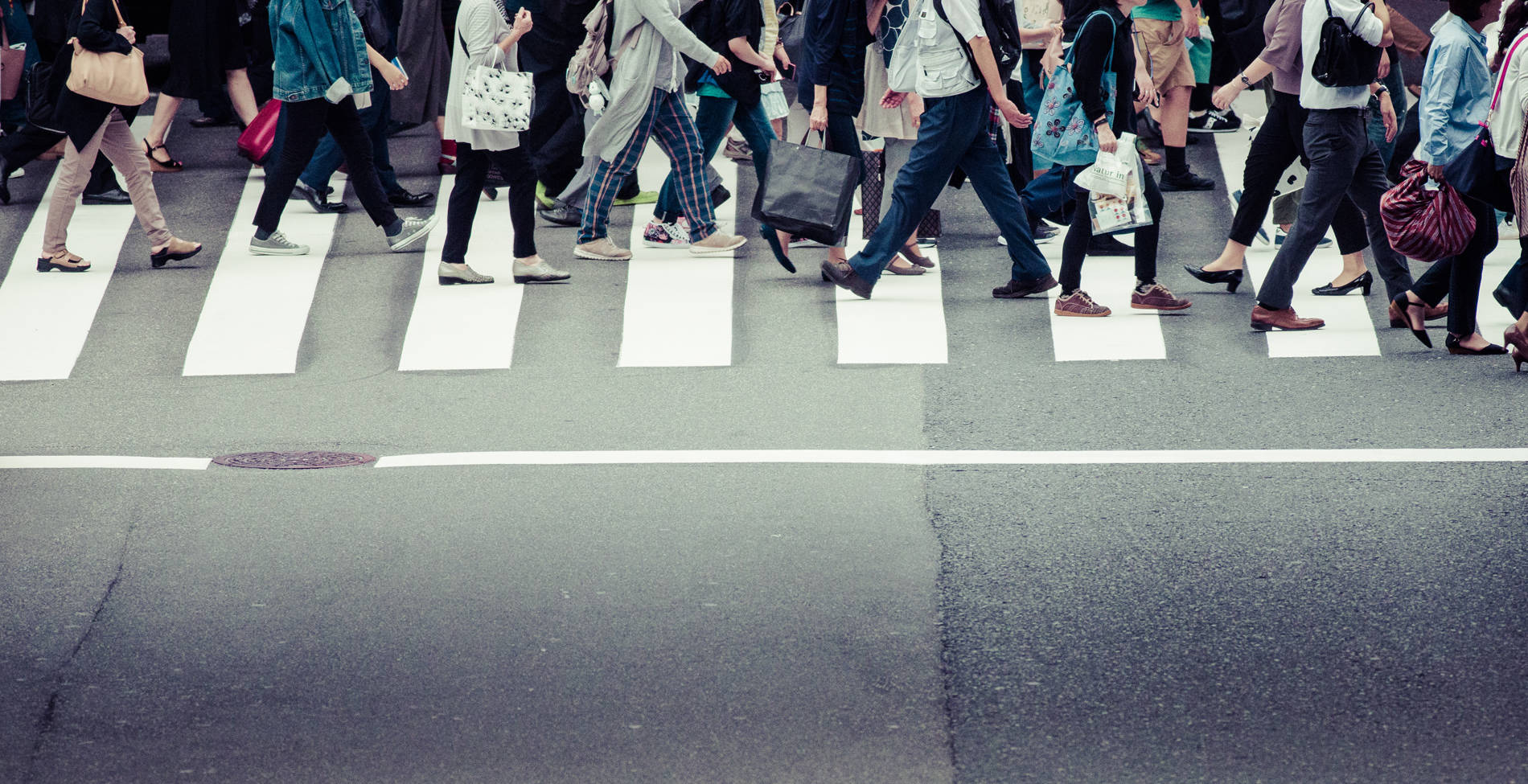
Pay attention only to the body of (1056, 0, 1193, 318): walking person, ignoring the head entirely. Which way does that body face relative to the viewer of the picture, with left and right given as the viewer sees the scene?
facing to the right of the viewer

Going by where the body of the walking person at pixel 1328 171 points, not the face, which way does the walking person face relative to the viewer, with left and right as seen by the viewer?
facing to the right of the viewer

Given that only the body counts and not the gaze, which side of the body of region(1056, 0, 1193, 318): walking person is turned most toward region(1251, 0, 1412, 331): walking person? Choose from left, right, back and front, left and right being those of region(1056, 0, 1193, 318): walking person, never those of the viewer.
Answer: front

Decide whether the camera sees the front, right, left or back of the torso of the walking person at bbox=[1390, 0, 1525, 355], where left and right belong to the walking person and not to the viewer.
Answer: right

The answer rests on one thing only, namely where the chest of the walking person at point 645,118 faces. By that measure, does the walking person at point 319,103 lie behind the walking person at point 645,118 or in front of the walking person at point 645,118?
behind

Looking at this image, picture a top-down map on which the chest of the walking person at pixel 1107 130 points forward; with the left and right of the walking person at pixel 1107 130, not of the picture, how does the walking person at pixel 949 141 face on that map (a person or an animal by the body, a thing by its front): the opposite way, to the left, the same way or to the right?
the opposite way

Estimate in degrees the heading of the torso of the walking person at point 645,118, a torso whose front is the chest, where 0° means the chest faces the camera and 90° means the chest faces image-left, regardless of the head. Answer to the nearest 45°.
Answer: approximately 270°

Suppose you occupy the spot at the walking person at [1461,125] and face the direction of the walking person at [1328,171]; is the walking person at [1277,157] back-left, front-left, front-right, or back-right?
front-right

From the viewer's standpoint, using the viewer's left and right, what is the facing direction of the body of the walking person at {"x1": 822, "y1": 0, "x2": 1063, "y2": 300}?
facing to the left of the viewer

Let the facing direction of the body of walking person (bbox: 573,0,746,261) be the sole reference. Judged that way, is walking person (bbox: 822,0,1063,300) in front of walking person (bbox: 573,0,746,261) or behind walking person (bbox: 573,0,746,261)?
in front

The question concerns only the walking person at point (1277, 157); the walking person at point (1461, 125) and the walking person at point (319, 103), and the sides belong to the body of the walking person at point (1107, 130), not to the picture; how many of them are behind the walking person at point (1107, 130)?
1
